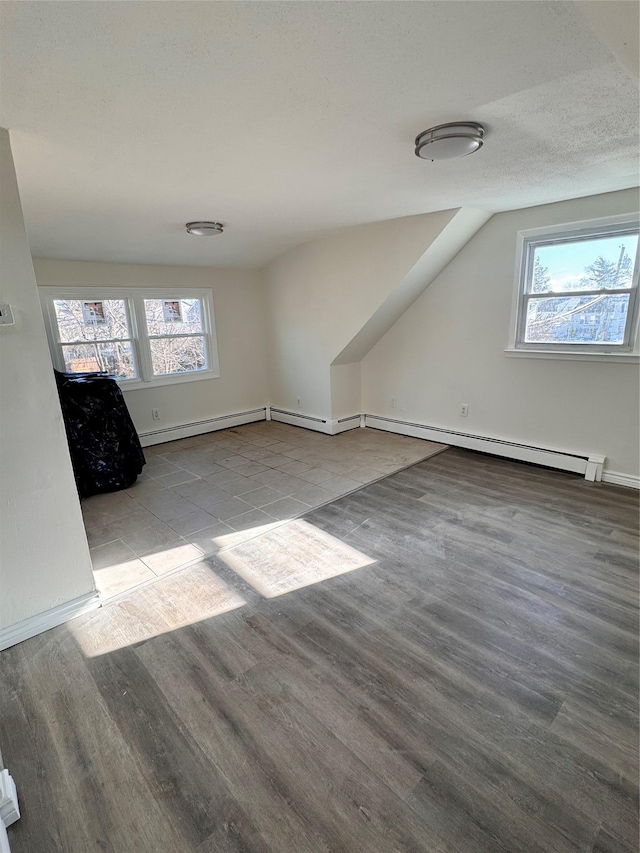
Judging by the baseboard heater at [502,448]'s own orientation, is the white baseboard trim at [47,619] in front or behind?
in front

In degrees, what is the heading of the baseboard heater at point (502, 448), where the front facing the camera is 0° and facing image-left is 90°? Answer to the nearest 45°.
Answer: approximately 45°

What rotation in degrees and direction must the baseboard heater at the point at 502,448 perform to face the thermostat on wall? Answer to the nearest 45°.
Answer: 0° — it already faces it

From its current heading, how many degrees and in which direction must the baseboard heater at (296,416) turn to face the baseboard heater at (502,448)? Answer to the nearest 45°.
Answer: approximately 90° to its left

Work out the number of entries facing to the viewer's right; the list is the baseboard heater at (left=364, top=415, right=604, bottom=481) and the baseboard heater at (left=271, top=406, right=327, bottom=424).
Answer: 0

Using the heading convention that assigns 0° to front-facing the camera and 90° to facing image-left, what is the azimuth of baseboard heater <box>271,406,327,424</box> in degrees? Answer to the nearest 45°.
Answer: approximately 45°

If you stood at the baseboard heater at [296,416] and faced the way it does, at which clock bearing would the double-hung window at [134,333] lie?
The double-hung window is roughly at 1 o'clock from the baseboard heater.

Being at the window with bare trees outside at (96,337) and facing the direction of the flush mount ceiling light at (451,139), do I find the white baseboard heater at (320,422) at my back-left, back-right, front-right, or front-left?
front-left

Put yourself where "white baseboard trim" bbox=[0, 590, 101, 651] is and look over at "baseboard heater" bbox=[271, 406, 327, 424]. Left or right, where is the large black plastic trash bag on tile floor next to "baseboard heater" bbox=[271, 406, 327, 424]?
left

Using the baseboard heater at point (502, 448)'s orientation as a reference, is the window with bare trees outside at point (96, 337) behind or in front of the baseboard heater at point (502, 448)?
in front
